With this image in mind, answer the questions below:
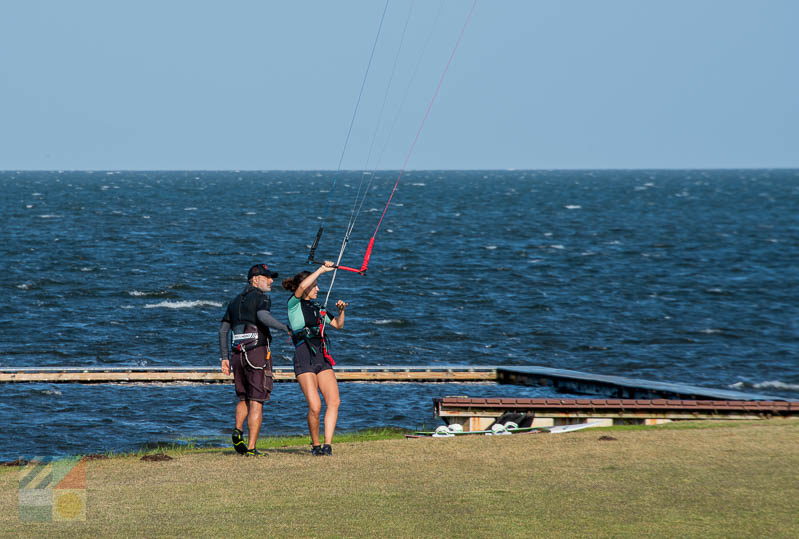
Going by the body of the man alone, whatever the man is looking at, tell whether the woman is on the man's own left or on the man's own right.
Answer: on the man's own right

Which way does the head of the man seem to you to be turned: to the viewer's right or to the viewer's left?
to the viewer's right

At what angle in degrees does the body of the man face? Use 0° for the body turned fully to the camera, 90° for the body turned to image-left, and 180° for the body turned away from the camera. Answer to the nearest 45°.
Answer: approximately 225°

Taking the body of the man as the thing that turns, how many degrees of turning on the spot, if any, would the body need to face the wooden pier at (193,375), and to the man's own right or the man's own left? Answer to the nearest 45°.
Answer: approximately 45° to the man's own left

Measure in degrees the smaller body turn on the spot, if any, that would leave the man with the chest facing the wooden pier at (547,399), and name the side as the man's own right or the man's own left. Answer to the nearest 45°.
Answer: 0° — they already face it

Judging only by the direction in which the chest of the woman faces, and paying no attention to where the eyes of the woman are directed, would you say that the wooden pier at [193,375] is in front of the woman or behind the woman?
behind
